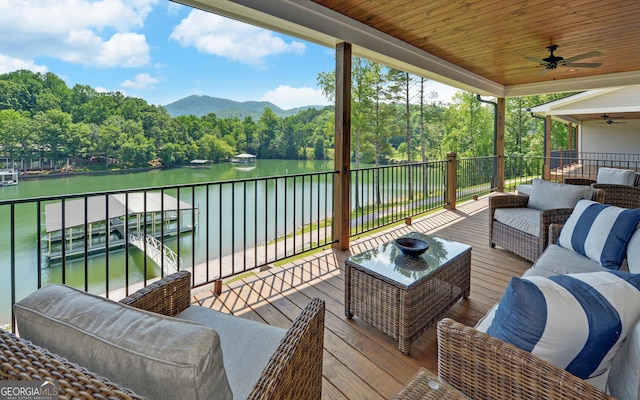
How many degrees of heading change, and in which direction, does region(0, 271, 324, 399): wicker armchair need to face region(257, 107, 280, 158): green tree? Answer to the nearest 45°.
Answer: approximately 45° to its left

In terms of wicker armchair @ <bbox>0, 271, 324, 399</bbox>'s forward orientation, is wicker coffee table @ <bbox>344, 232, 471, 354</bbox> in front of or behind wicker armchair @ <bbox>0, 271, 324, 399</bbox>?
in front

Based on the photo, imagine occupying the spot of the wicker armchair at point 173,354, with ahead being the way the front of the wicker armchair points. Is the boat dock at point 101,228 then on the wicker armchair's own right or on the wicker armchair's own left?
on the wicker armchair's own left

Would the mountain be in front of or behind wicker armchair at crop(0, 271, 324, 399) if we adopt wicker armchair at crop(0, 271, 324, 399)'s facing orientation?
in front

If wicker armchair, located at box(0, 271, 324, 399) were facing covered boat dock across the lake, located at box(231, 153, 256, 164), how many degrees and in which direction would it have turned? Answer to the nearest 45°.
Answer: approximately 45° to its left

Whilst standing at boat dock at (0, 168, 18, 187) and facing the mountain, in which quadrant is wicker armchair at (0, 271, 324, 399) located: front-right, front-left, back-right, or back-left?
back-right

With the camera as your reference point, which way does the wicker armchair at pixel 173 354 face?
facing away from the viewer and to the right of the viewer

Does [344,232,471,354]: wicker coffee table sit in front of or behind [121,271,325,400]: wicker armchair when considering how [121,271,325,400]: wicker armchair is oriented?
in front

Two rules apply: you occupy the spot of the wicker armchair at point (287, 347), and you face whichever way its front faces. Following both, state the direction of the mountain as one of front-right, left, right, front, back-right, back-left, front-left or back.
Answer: front-left
